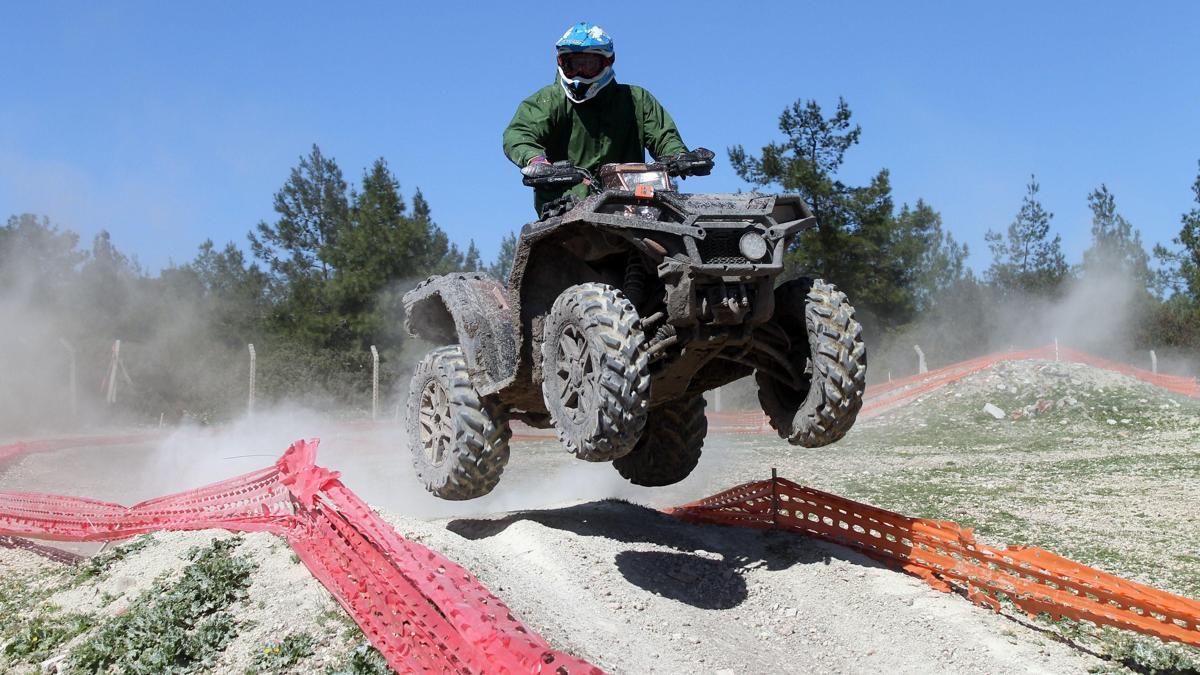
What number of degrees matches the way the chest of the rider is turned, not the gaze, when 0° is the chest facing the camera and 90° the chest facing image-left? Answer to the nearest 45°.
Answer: approximately 0°

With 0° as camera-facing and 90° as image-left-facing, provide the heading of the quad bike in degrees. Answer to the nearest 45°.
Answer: approximately 315°

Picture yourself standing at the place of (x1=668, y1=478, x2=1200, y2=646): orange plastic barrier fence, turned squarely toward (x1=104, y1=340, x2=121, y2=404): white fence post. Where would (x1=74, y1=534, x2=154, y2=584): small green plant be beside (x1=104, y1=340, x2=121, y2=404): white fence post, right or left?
left

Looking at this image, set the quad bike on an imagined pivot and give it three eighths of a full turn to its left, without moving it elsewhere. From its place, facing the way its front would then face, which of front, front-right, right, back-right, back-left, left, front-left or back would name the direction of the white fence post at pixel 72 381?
front-left

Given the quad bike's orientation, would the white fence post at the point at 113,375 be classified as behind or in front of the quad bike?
behind
